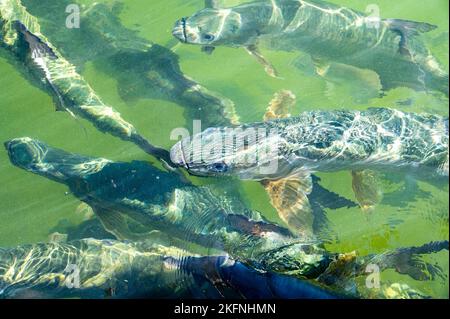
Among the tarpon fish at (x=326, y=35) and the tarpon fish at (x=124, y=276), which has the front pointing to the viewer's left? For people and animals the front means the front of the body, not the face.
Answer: the tarpon fish at (x=326, y=35)

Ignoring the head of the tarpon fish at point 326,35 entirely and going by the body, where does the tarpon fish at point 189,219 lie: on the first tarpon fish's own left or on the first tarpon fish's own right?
on the first tarpon fish's own left

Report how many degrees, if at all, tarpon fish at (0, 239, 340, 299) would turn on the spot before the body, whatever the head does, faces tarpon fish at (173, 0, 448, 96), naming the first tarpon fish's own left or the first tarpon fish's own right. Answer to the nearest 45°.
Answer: approximately 45° to the first tarpon fish's own left

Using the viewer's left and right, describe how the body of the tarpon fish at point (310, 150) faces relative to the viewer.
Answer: facing to the left of the viewer

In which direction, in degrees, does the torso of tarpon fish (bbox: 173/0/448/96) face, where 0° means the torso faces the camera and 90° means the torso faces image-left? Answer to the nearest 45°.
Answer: approximately 90°

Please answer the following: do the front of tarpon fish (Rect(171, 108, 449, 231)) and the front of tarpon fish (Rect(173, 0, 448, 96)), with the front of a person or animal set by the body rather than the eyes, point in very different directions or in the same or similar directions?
same or similar directions

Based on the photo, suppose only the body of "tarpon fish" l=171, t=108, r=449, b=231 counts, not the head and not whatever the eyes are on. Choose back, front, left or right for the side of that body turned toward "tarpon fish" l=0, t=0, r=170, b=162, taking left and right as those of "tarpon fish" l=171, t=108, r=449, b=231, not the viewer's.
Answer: front

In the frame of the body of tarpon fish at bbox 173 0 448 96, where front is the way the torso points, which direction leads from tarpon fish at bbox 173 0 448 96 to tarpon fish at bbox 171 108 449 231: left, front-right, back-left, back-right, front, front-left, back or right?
left

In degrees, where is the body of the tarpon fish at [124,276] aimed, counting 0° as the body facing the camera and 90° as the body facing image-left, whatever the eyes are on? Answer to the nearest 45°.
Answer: approximately 270°

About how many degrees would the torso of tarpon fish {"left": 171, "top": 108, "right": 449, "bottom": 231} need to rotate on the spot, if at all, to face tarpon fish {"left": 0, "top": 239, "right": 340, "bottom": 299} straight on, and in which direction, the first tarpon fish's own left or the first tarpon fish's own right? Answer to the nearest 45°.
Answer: approximately 45° to the first tarpon fish's own left

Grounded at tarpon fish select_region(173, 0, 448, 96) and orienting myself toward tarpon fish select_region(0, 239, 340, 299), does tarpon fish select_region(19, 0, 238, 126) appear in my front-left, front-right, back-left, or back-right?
front-right

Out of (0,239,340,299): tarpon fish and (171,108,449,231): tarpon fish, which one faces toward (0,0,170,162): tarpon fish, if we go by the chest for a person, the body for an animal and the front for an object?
(171,108,449,231): tarpon fish
